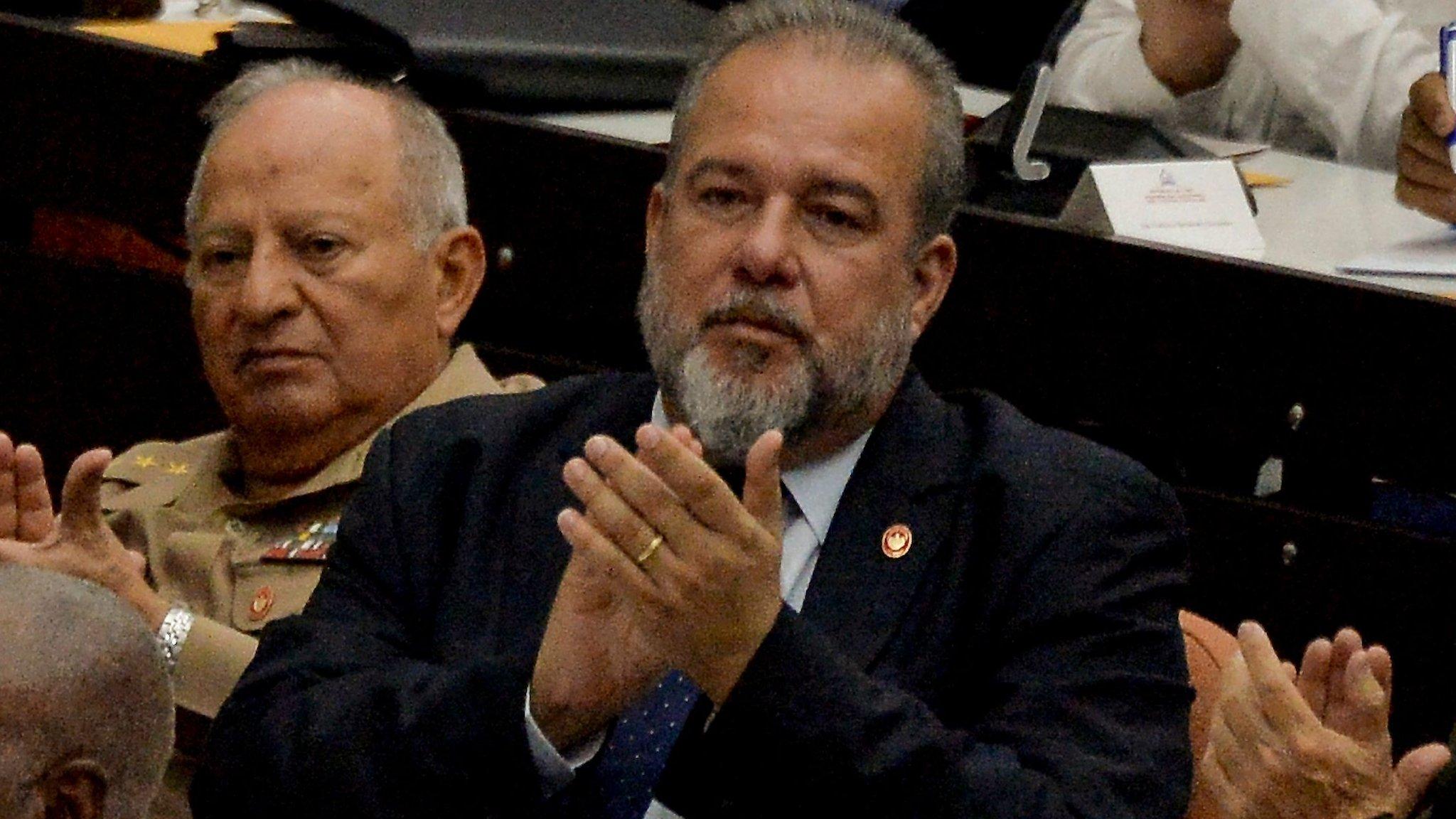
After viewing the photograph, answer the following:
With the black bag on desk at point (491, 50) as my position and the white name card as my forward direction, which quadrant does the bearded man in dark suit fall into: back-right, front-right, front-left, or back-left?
front-right

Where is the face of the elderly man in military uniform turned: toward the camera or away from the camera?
toward the camera

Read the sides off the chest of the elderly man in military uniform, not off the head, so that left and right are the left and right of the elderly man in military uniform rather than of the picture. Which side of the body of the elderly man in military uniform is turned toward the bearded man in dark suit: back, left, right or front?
left

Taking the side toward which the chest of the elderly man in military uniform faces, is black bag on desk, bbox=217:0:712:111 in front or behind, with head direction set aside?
behind

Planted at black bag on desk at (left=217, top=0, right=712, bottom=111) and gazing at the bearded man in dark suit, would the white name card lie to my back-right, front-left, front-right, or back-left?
front-left

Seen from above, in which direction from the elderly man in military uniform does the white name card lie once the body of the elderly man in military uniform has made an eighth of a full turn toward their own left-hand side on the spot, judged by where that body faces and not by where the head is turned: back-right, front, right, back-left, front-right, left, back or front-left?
left
